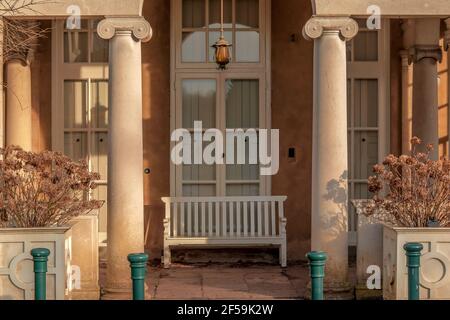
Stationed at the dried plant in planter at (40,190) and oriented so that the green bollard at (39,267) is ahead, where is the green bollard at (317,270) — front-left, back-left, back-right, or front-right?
front-left

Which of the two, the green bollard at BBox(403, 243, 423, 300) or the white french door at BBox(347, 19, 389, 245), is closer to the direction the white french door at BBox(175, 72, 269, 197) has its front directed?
the green bollard

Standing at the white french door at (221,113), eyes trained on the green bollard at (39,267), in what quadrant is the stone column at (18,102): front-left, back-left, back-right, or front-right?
front-right

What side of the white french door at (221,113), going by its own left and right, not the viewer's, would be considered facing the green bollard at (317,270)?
front

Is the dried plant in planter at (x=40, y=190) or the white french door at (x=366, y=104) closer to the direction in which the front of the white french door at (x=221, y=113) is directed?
the dried plant in planter

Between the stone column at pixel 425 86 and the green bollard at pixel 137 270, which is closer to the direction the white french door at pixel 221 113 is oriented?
the green bollard

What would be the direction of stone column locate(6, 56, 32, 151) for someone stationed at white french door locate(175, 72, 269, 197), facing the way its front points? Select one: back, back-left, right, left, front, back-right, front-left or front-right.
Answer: right

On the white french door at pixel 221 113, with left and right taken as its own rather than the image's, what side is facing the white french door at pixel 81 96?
right

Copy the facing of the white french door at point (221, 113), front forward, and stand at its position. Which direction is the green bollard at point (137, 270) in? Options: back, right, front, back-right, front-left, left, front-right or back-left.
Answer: front

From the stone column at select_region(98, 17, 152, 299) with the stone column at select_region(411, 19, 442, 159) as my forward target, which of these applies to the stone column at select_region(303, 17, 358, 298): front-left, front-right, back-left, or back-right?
front-right

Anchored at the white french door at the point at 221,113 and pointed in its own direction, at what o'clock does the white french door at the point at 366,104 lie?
the white french door at the point at 366,104 is roughly at 9 o'clock from the white french door at the point at 221,113.

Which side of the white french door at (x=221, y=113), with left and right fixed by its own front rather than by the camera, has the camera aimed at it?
front
